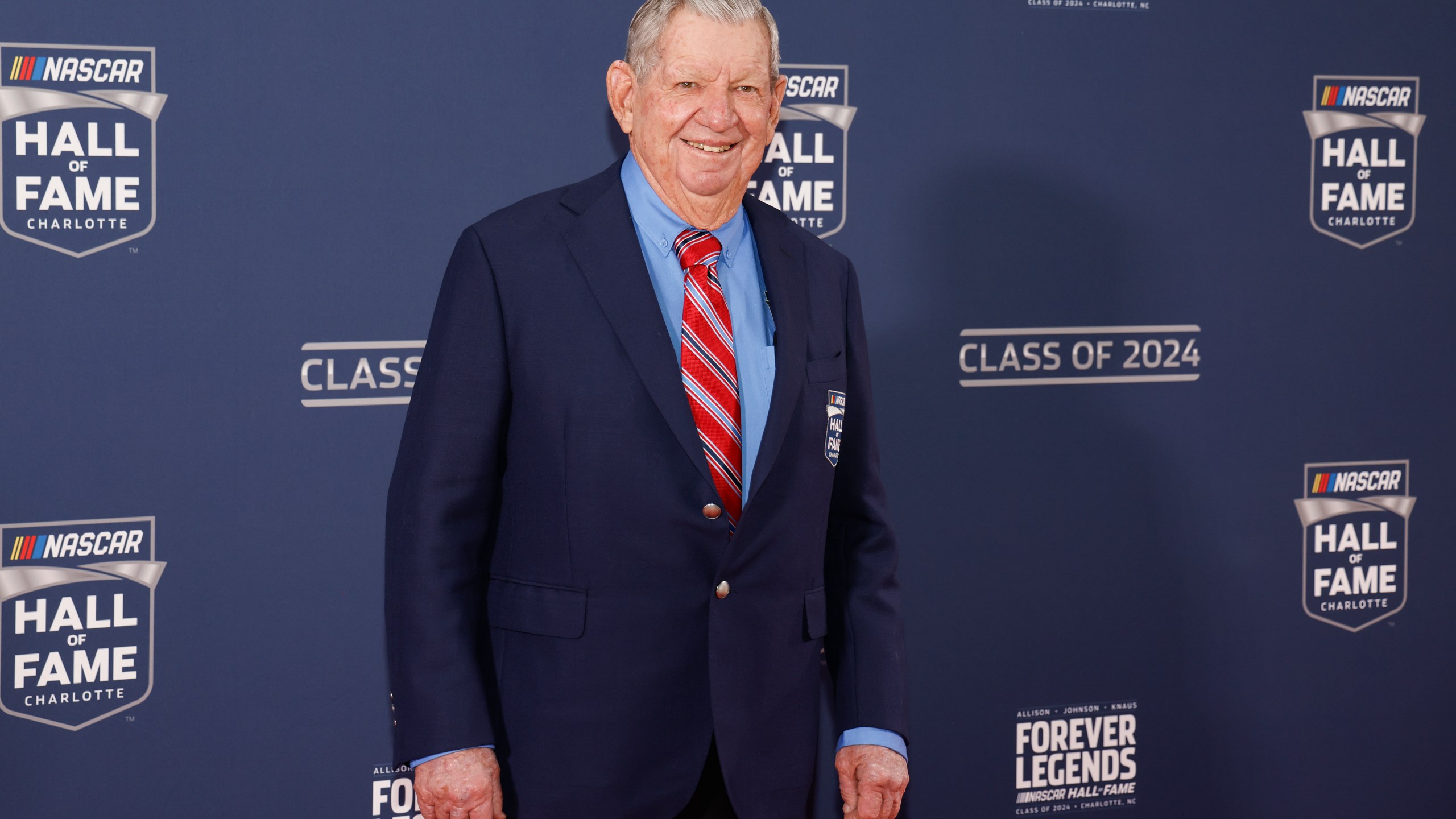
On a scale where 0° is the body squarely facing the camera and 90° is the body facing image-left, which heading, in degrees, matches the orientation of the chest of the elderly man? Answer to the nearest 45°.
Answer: approximately 315°
